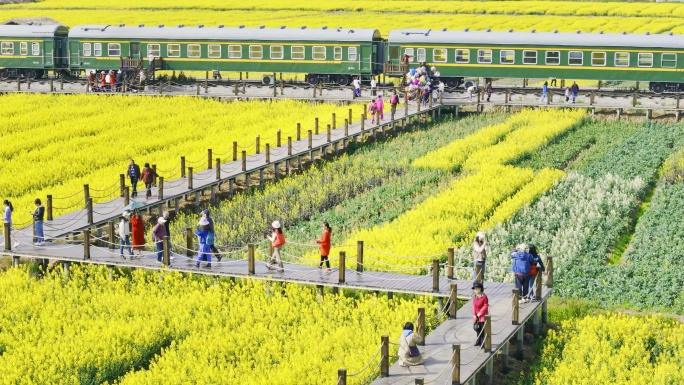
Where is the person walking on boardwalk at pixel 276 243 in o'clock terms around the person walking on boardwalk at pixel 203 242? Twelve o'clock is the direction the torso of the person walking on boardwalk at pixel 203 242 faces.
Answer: the person walking on boardwalk at pixel 276 243 is roughly at 7 o'clock from the person walking on boardwalk at pixel 203 242.

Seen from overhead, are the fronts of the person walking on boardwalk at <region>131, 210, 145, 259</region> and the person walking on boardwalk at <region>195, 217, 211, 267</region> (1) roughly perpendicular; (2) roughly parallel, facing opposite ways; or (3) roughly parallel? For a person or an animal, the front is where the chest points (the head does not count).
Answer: roughly perpendicular

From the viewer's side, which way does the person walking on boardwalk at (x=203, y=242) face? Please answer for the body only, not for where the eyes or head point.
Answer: to the viewer's left
